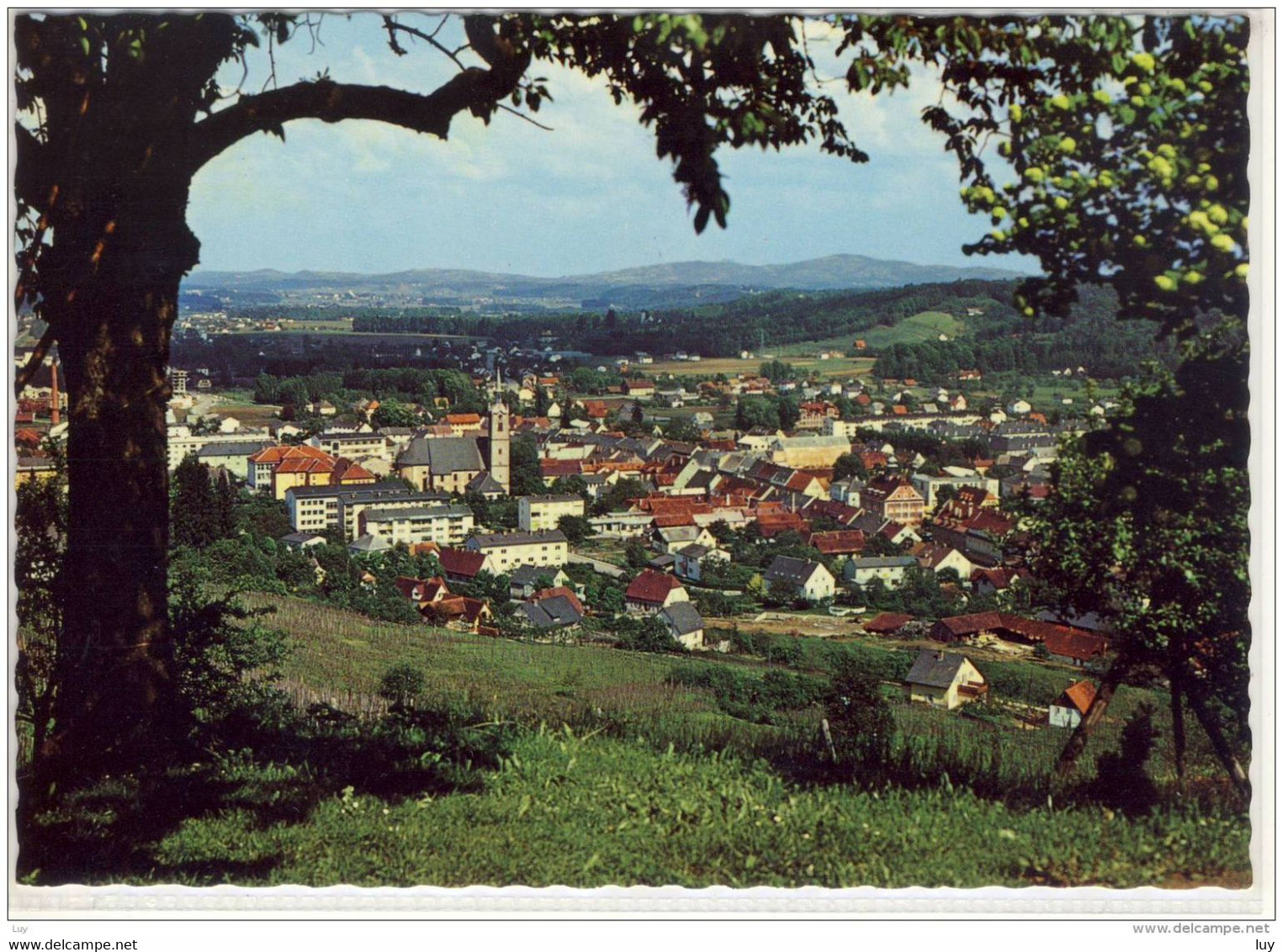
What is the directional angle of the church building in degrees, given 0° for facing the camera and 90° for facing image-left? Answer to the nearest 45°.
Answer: approximately 270°

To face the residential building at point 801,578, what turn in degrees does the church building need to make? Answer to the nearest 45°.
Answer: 0° — it already faces it

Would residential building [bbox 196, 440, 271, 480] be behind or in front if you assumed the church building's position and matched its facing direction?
behind

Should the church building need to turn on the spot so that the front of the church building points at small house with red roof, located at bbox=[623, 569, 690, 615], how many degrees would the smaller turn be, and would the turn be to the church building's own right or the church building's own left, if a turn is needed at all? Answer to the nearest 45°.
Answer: approximately 45° to the church building's own right

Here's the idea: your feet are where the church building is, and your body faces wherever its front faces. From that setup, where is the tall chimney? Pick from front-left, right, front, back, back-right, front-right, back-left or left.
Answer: back

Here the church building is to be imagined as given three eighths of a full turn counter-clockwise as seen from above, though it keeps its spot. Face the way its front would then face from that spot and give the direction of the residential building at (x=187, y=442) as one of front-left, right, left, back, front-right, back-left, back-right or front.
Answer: front-left

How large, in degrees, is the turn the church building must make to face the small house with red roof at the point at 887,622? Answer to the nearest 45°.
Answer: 0° — it already faces it
